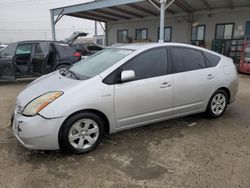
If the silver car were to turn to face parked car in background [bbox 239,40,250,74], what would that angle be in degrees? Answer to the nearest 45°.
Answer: approximately 180°

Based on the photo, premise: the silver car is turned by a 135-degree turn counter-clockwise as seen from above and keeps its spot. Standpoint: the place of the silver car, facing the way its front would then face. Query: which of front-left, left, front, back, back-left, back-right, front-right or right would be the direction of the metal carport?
left

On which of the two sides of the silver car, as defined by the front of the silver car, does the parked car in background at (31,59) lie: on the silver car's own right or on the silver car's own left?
on the silver car's own right

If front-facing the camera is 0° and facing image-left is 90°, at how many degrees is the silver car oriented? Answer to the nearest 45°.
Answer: approximately 45°
